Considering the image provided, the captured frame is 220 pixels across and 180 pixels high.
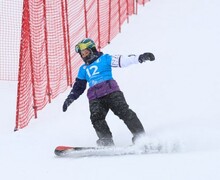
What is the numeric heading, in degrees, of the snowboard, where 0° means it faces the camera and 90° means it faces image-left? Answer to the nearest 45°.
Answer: approximately 90°

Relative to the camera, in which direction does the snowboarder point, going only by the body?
toward the camera
